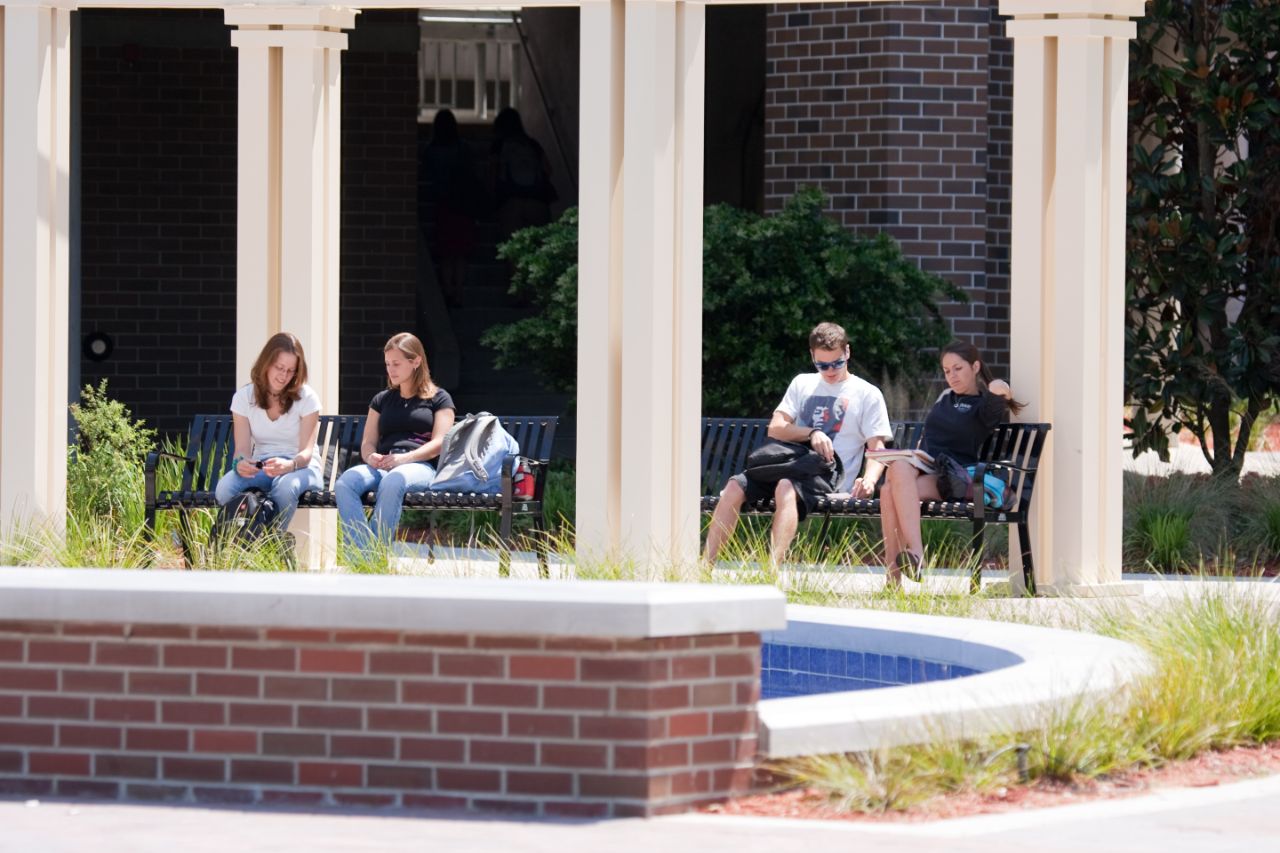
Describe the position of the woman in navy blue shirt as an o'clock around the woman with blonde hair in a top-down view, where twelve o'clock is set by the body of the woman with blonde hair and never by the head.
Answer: The woman in navy blue shirt is roughly at 8 o'clock from the woman with blonde hair.

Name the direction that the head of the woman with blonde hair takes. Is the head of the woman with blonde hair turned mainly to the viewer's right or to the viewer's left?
to the viewer's left

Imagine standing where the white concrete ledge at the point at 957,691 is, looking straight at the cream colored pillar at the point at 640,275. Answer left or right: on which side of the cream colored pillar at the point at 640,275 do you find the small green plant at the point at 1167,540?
right

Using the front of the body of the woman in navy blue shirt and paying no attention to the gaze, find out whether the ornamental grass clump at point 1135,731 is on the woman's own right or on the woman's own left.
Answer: on the woman's own left
